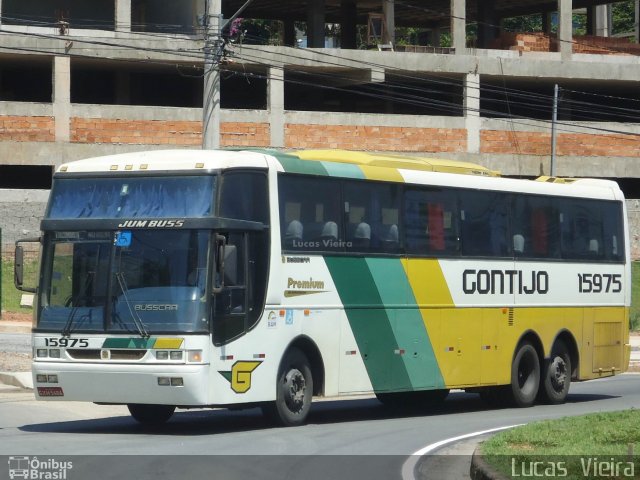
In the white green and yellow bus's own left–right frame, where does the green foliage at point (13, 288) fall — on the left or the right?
on its right

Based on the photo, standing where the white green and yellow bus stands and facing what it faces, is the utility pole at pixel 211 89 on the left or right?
on its right

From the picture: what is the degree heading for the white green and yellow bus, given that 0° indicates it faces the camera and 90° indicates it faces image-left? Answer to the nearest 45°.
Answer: approximately 45°
